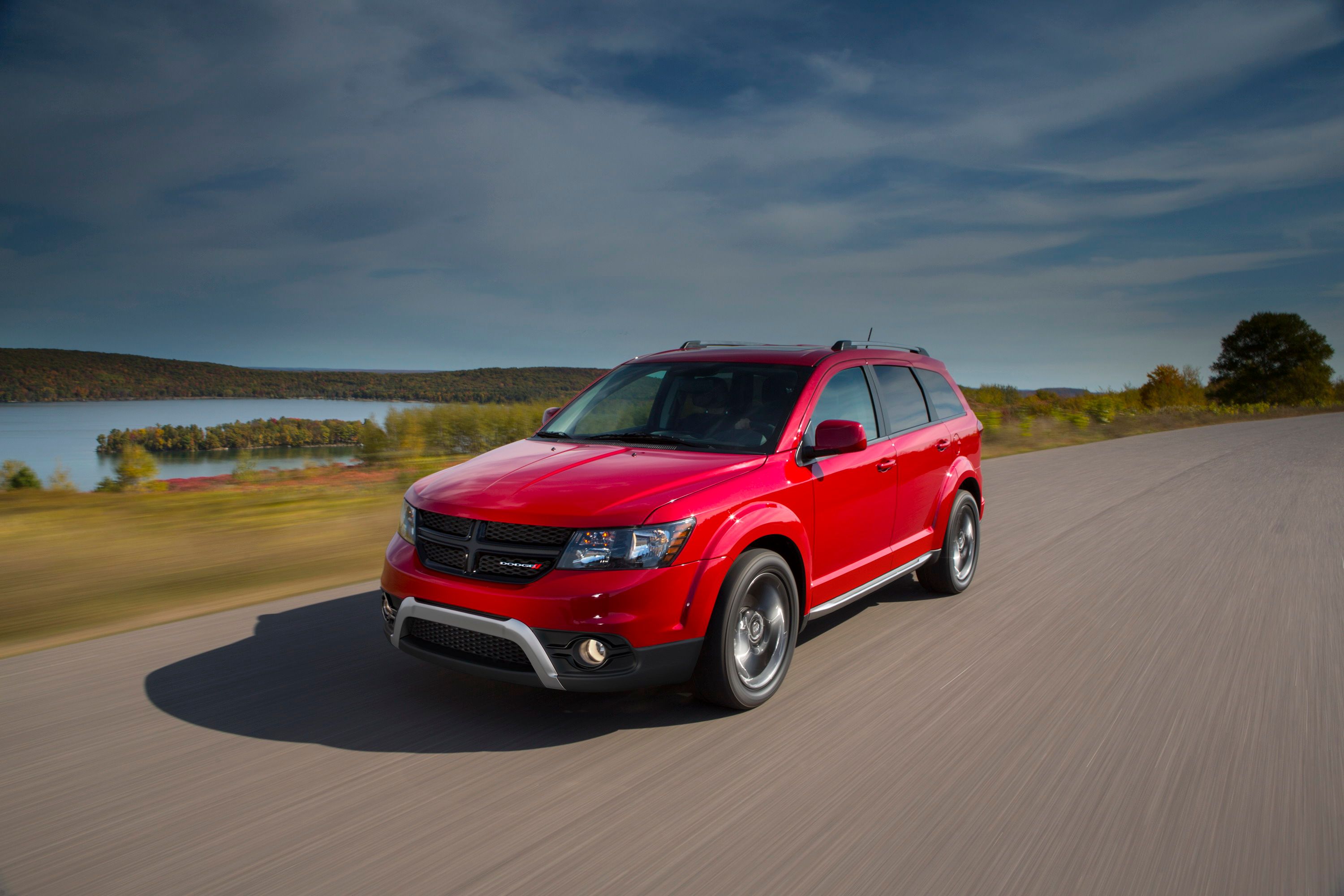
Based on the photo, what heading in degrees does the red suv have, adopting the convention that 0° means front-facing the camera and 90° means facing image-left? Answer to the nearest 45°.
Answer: approximately 45°

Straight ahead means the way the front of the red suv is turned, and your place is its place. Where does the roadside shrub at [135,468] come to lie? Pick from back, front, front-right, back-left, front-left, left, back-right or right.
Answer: right

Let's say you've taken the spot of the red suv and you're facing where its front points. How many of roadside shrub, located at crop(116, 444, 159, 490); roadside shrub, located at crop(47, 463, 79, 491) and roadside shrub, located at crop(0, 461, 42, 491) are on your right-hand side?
3

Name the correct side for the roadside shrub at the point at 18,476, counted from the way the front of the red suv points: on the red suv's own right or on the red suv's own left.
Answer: on the red suv's own right

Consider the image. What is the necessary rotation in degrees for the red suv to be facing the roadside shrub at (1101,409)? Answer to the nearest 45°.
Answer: approximately 180°

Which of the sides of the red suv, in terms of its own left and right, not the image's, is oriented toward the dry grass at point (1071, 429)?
back

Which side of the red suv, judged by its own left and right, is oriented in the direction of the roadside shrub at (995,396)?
back

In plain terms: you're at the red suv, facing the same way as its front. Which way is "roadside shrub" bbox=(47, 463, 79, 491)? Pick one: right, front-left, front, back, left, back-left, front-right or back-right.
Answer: right
